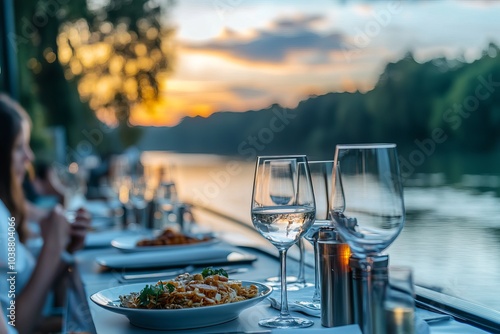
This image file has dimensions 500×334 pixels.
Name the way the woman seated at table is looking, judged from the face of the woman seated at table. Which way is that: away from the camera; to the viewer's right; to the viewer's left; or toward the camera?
to the viewer's right

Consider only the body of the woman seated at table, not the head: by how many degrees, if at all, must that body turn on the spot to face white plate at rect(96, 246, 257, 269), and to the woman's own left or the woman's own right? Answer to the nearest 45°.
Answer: approximately 45° to the woman's own right

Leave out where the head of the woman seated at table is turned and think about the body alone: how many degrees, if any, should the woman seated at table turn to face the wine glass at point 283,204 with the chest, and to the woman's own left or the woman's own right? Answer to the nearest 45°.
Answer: approximately 45° to the woman's own right

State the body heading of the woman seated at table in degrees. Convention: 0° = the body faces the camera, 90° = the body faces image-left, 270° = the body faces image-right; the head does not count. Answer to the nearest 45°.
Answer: approximately 270°
